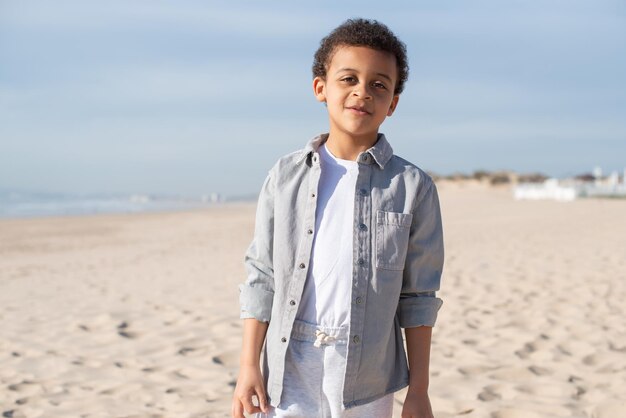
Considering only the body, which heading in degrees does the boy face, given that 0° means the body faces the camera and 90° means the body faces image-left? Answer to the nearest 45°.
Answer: approximately 0°
